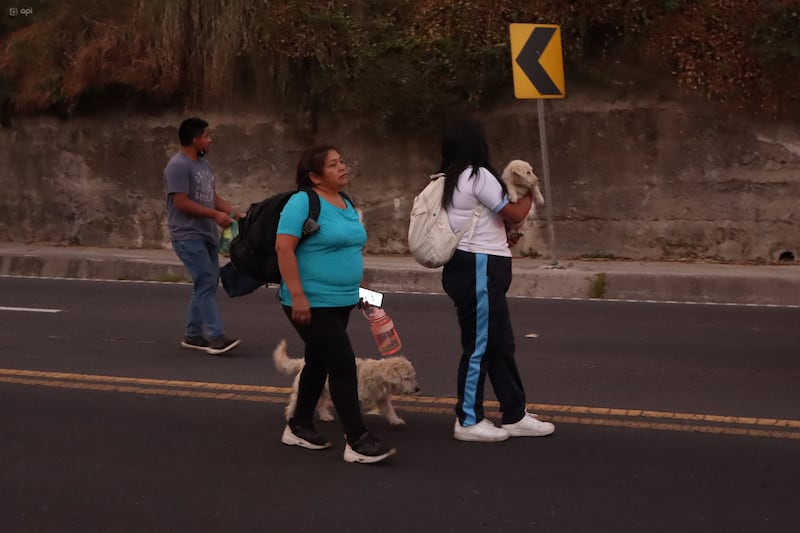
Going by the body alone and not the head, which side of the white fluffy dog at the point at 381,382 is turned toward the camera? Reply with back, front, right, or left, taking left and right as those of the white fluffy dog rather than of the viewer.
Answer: right

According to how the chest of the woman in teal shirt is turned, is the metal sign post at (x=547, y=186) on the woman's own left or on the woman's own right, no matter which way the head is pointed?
on the woman's own left

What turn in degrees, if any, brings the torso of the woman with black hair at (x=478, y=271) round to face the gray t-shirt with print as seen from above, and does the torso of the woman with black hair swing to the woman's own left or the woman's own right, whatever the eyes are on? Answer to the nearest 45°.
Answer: approximately 135° to the woman's own left

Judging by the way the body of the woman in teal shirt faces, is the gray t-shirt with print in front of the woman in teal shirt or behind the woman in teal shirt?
behind

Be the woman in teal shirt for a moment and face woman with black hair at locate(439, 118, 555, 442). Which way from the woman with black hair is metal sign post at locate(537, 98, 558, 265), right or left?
left

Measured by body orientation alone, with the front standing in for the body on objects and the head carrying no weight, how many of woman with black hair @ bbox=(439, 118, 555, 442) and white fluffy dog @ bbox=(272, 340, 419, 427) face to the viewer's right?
2

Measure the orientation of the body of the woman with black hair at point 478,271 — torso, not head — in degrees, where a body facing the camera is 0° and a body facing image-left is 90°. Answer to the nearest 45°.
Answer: approximately 270°

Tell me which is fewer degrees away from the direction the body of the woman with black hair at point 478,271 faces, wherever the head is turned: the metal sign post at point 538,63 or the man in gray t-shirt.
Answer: the metal sign post
